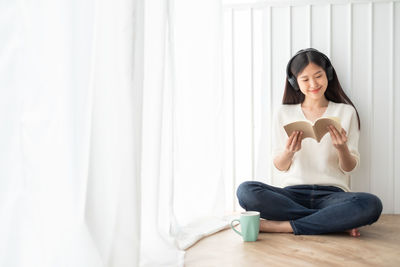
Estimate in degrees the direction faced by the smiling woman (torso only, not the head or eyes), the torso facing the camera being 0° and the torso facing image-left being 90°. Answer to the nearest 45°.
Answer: approximately 0°
